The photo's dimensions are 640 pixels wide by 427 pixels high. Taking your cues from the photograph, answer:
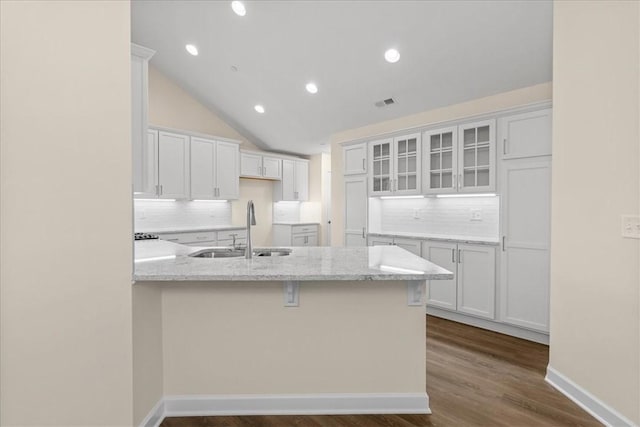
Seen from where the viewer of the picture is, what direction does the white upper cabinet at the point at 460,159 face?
facing the viewer and to the left of the viewer

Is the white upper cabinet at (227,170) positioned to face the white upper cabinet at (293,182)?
no

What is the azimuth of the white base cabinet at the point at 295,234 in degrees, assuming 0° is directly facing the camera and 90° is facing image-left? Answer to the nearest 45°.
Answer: approximately 315°

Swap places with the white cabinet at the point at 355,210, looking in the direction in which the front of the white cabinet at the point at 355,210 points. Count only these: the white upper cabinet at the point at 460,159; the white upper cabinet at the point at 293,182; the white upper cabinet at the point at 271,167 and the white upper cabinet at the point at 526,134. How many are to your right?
2

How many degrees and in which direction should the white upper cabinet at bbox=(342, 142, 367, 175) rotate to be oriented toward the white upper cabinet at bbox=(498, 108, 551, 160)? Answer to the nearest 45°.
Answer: approximately 90° to its left

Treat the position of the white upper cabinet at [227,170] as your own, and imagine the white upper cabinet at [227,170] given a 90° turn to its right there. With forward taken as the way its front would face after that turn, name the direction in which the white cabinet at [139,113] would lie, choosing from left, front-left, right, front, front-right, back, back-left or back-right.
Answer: front-left

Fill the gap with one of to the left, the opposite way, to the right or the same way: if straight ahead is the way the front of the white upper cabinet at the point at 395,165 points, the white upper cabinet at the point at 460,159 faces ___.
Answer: the same way

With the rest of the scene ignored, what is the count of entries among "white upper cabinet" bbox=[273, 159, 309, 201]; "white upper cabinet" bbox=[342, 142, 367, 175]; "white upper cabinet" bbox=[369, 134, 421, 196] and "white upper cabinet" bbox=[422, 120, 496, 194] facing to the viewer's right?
0

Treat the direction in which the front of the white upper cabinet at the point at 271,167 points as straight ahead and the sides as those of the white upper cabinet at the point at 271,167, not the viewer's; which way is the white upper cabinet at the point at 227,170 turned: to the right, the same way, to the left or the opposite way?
the same way

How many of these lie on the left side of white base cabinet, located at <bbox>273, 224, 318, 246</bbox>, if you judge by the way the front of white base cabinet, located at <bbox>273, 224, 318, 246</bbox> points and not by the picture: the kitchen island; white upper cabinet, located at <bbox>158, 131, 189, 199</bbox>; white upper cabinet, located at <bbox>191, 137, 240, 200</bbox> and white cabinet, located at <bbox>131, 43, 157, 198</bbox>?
0

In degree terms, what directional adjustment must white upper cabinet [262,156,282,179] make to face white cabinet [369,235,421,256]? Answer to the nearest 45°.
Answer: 0° — it already faces it

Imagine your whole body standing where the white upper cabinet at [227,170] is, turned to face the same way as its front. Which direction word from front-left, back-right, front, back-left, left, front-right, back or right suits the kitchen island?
front-right

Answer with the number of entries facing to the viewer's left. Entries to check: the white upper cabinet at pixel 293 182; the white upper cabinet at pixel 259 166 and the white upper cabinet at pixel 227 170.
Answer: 0

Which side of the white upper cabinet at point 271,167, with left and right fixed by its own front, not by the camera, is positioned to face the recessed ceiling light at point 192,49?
right

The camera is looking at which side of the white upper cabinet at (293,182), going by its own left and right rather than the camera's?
front

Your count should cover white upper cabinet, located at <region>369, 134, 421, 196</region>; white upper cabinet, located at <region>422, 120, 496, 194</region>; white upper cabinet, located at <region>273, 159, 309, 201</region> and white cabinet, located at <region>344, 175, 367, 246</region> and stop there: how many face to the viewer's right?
0
